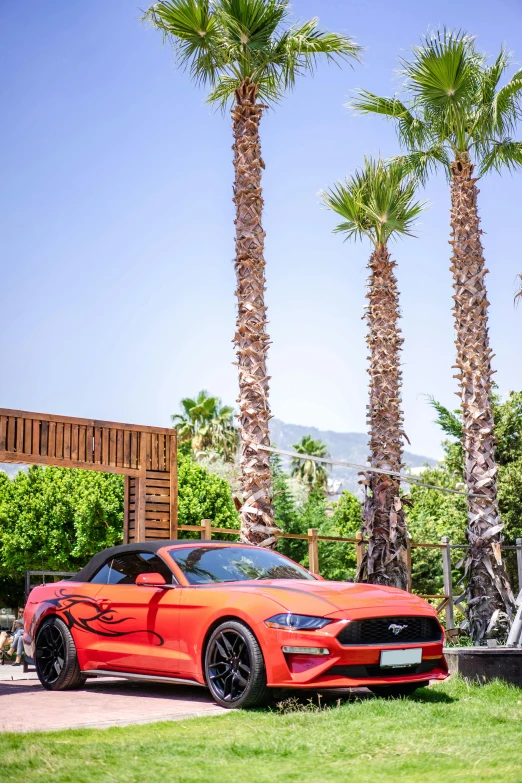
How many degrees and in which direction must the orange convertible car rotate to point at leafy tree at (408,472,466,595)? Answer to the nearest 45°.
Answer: approximately 135° to its left

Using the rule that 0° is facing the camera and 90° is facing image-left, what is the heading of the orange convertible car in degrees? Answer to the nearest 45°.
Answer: approximately 315°

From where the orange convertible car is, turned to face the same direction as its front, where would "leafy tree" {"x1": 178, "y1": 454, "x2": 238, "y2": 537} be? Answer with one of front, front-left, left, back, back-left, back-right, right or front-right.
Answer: back-left

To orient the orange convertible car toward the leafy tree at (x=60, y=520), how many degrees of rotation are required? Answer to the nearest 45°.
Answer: approximately 135° to its left

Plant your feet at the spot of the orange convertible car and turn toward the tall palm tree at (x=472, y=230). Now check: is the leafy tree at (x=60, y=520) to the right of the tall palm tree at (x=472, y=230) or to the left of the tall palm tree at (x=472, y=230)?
left

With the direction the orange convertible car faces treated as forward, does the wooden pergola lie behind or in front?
behind

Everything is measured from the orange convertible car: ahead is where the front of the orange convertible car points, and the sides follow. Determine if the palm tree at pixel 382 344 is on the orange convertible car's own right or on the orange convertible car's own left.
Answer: on the orange convertible car's own left
